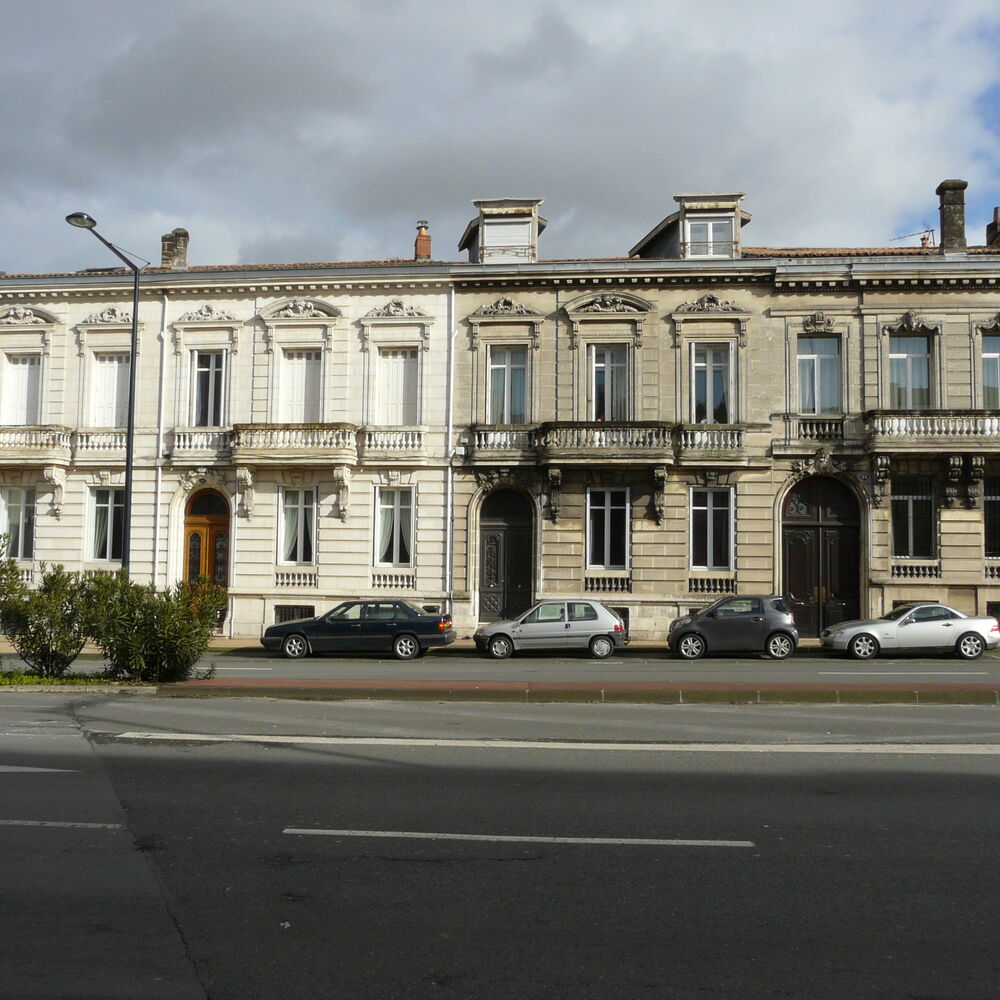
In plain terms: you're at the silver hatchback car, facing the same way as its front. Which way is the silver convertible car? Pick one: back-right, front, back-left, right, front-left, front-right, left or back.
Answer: back

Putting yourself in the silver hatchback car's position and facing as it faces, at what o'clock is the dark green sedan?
The dark green sedan is roughly at 12 o'clock from the silver hatchback car.

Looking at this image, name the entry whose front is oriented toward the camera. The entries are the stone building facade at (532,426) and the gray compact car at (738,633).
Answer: the stone building facade

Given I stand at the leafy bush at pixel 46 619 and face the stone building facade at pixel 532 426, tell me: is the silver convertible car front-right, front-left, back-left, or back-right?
front-right

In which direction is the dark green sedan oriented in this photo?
to the viewer's left

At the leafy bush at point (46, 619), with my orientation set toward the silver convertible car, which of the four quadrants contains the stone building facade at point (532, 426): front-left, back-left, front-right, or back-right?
front-left

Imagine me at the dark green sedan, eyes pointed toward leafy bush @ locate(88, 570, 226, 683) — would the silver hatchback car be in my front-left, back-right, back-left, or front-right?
back-left

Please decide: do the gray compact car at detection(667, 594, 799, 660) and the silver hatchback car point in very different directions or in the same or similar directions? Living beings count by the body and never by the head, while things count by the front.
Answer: same or similar directions

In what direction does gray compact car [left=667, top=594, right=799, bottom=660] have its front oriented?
to the viewer's left

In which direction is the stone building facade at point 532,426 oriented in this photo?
toward the camera

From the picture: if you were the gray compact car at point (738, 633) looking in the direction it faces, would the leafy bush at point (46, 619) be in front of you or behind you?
in front

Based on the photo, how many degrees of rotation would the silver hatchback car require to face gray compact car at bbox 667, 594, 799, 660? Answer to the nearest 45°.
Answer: approximately 180°

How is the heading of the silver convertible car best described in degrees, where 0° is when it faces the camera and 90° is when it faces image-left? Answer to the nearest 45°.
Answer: approximately 90°

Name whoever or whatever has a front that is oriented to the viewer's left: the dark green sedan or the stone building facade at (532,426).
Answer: the dark green sedan

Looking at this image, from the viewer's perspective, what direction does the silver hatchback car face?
to the viewer's left

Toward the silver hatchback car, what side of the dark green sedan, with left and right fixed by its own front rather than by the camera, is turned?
back
